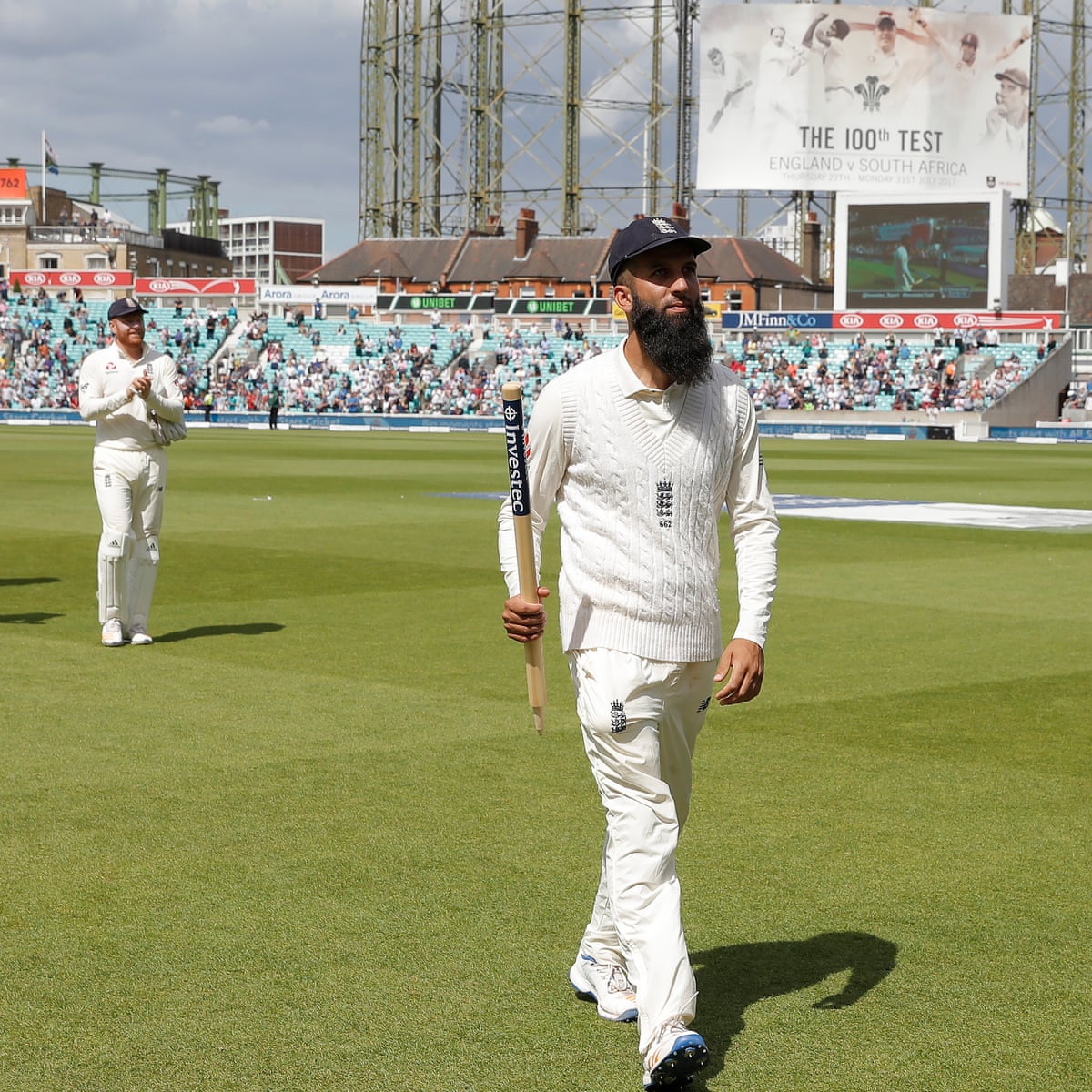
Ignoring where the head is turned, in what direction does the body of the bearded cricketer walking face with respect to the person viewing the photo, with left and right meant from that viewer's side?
facing the viewer and to the right of the viewer
